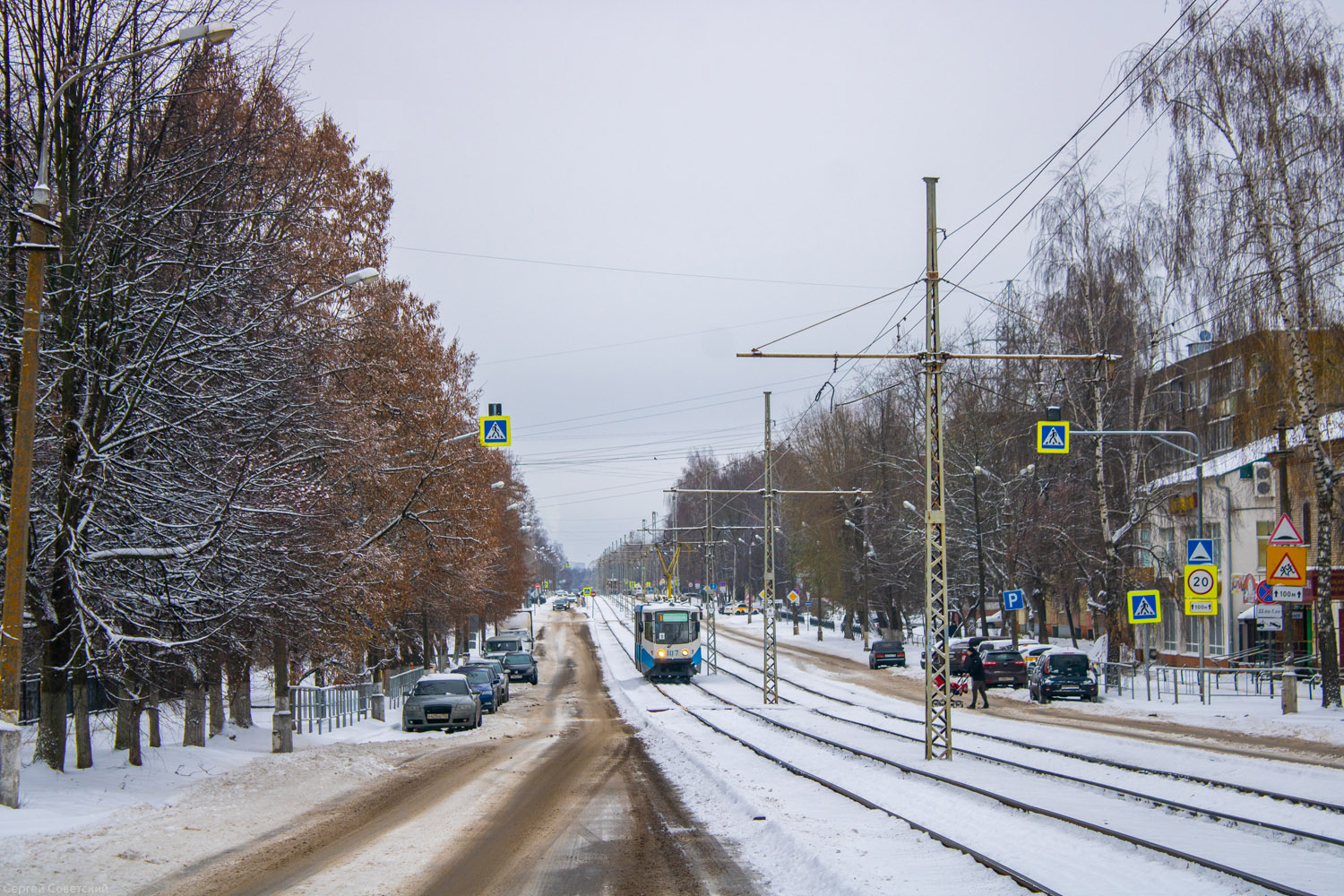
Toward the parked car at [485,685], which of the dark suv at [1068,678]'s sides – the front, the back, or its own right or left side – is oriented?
left

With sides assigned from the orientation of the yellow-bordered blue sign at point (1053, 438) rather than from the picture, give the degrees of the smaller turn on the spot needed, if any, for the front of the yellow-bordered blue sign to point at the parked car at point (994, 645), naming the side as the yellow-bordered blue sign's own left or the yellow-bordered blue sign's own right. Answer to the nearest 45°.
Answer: approximately 180°

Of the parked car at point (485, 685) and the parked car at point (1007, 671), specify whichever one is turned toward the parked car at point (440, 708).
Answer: the parked car at point (485, 685)

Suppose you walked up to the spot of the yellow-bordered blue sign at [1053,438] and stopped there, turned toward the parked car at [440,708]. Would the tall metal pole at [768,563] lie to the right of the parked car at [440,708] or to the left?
right

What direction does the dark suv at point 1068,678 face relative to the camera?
away from the camera

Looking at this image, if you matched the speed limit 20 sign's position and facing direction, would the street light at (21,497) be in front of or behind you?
in front

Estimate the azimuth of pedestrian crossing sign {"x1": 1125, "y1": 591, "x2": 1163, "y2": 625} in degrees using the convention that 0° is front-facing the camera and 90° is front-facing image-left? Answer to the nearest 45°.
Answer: approximately 0°

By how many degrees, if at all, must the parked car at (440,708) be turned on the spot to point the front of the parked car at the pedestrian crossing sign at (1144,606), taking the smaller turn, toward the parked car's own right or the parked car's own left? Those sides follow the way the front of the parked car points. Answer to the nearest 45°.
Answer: approximately 90° to the parked car's own left

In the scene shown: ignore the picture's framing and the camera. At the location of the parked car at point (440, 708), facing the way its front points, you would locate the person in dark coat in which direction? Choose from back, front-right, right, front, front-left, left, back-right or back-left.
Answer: left

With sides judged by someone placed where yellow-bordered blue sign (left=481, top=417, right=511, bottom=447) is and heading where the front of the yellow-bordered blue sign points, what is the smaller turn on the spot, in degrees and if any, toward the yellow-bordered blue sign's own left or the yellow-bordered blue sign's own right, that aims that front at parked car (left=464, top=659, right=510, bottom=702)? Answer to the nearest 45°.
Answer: approximately 180°

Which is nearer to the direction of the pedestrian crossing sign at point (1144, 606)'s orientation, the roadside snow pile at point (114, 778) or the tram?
the roadside snow pile
